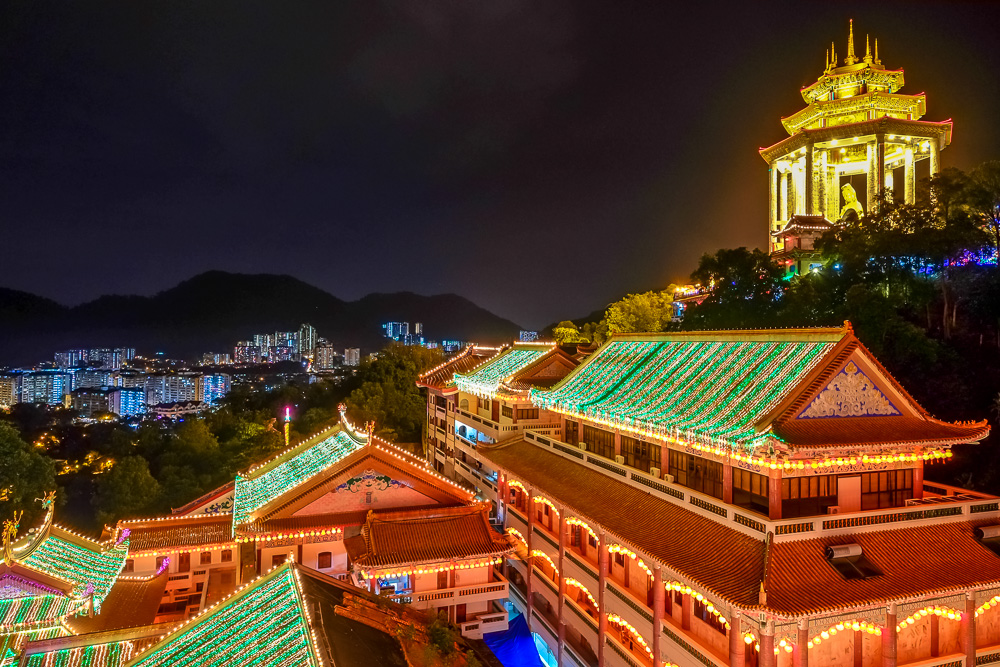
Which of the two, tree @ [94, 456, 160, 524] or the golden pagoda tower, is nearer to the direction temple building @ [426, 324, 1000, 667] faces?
the tree

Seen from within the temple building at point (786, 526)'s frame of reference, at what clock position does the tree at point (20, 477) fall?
The tree is roughly at 2 o'clock from the temple building.

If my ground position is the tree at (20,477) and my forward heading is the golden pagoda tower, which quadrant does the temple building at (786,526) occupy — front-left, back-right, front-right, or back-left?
front-right

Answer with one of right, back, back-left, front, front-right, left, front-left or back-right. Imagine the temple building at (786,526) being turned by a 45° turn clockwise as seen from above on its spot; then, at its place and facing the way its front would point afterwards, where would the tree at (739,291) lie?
right

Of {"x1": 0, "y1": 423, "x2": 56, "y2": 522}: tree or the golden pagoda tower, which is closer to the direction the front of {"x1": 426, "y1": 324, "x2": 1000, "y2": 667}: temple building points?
the tree

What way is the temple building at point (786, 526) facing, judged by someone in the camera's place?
facing the viewer and to the left of the viewer

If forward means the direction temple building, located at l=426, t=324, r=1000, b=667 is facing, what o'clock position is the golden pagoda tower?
The golden pagoda tower is roughly at 5 o'clock from the temple building.

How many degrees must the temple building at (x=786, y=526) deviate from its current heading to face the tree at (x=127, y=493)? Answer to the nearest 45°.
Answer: approximately 45° to its right
